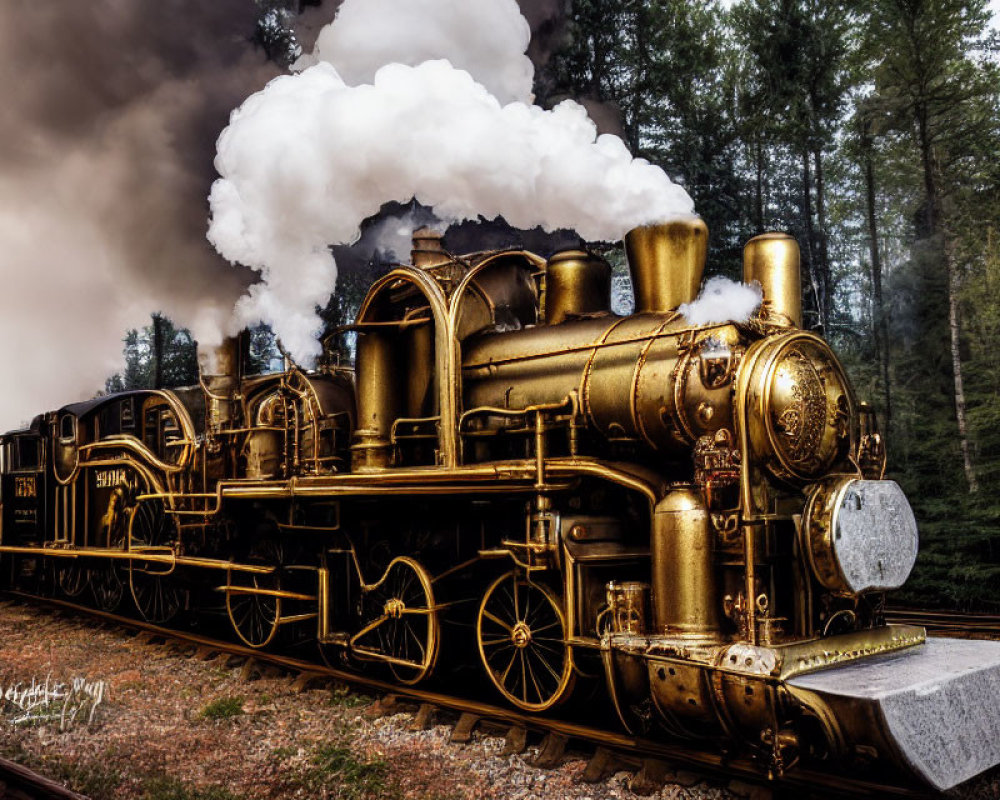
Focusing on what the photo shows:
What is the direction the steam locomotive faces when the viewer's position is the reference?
facing the viewer and to the right of the viewer
